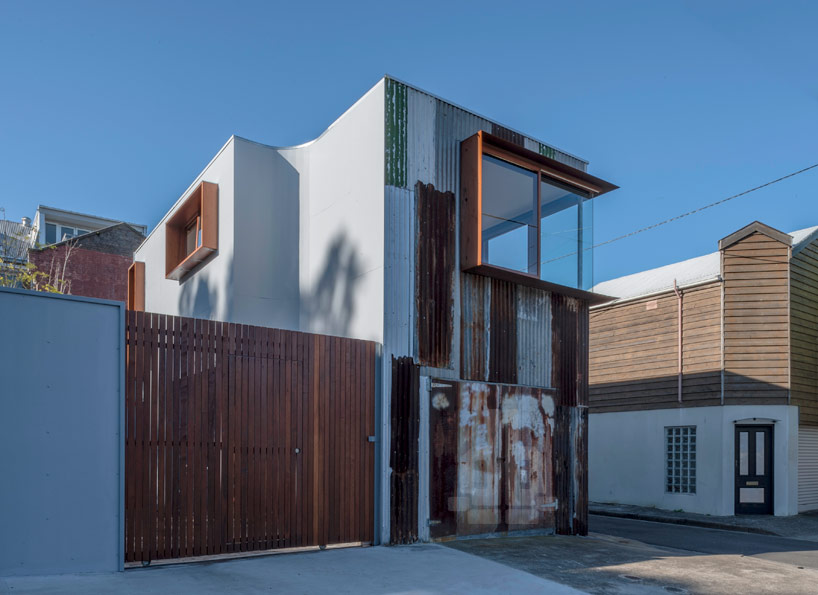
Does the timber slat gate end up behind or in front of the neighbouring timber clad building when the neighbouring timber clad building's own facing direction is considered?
in front

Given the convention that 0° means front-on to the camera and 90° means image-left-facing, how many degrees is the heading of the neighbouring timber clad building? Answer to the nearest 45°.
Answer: approximately 0°

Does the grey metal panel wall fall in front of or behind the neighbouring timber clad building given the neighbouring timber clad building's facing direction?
in front
